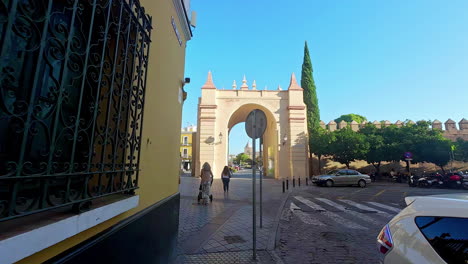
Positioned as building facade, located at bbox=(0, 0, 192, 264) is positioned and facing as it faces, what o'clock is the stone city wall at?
The stone city wall is roughly at 10 o'clock from the building facade.

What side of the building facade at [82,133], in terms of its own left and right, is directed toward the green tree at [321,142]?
left

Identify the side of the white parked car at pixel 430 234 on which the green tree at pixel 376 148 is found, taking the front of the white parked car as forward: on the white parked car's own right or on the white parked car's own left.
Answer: on the white parked car's own left

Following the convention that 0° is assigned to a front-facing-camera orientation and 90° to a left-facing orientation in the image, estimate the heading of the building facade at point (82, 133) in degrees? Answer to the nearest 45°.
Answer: approximately 315°

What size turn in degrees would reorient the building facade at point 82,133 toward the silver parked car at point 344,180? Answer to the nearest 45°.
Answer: approximately 90° to its left

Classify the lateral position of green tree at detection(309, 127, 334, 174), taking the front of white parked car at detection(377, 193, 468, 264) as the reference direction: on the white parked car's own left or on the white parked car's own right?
on the white parked car's own left

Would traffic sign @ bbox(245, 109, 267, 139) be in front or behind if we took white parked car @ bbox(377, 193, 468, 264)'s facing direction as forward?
behind

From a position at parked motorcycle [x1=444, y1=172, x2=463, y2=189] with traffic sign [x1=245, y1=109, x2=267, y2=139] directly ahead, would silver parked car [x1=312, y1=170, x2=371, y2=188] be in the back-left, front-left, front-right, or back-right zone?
front-right

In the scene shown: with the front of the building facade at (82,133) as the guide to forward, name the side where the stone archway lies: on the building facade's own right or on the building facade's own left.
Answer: on the building facade's own left

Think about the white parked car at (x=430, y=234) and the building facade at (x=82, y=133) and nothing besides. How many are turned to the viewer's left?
0

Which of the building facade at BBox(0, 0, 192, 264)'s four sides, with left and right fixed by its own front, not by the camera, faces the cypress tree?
left
